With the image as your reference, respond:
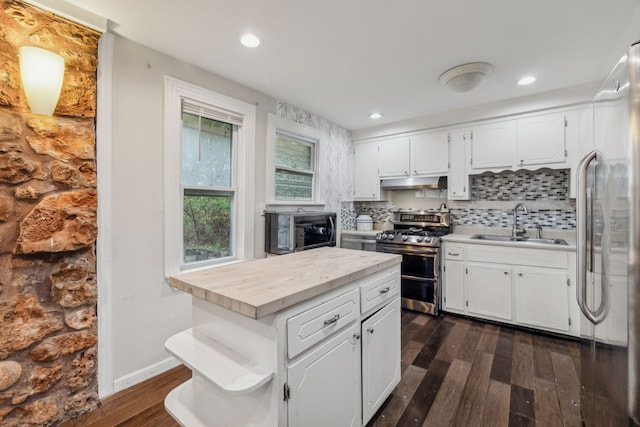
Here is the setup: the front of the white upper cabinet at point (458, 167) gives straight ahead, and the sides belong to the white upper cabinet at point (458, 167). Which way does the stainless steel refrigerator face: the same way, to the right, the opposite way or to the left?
to the right

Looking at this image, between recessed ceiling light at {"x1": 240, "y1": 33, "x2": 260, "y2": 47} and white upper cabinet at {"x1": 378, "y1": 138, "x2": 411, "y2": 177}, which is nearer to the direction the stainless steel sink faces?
the recessed ceiling light

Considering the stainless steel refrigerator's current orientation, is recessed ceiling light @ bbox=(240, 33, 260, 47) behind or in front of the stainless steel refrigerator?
in front

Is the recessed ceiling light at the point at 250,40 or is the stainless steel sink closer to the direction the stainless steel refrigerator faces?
the recessed ceiling light

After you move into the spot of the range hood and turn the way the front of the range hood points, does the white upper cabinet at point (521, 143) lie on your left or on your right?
on your left

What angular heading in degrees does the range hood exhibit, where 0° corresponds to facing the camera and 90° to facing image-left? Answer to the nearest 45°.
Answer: approximately 0°

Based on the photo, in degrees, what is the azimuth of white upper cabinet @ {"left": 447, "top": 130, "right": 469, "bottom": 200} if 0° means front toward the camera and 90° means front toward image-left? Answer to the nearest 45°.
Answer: approximately 0°

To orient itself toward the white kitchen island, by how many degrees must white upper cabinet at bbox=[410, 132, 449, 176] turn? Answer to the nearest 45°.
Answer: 0° — it already faces it

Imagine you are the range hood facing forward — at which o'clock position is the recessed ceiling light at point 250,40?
The recessed ceiling light is roughly at 1 o'clock from the range hood.
